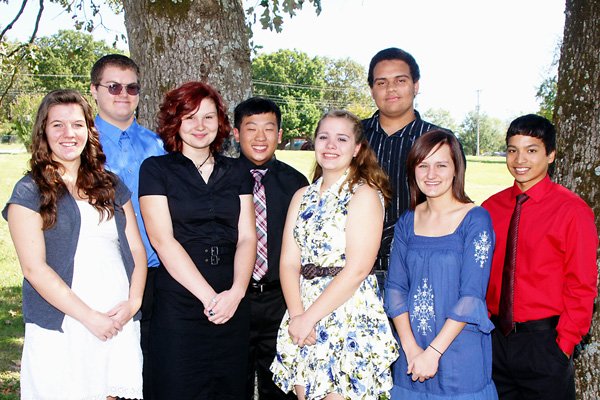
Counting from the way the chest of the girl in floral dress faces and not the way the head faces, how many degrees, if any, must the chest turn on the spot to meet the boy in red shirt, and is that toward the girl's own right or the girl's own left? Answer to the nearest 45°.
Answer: approximately 135° to the girl's own left

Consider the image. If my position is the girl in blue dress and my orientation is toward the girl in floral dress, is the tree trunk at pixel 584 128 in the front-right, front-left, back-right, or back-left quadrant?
back-right

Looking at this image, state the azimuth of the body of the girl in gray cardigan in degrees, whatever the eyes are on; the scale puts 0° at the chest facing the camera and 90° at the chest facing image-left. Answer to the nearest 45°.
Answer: approximately 315°

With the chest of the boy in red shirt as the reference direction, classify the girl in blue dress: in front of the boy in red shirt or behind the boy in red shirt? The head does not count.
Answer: in front

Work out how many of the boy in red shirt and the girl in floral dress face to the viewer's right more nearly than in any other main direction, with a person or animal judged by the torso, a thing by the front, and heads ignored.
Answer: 0

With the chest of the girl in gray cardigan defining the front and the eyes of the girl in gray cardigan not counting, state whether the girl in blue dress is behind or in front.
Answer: in front

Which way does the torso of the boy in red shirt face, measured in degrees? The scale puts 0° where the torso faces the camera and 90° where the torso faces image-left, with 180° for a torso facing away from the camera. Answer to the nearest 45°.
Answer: approximately 45°

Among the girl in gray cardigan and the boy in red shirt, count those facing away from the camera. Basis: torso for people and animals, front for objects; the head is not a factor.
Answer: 0

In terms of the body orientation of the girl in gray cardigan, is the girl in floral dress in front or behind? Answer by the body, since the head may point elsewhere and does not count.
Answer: in front

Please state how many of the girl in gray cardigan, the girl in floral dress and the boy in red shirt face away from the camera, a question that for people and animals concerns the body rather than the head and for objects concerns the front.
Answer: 0

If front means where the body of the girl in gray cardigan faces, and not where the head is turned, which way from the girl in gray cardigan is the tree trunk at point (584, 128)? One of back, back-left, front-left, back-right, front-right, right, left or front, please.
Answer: front-left
